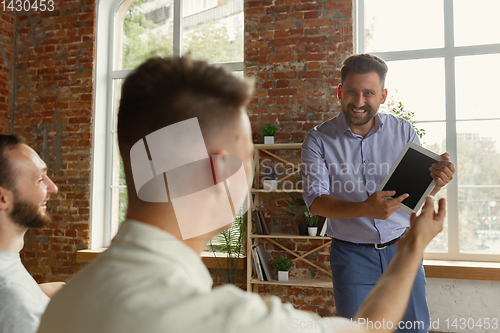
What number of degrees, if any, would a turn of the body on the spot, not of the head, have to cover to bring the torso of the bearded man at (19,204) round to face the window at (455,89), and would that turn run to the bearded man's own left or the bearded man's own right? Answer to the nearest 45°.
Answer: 0° — they already face it

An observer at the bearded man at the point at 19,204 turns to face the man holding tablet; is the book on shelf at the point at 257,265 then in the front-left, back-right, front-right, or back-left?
front-left

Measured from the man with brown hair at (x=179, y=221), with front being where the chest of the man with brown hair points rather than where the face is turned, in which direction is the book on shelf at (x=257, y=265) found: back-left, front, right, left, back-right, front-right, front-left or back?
front-left

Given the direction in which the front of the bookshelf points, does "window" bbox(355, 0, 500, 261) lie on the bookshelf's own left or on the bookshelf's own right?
on the bookshelf's own left

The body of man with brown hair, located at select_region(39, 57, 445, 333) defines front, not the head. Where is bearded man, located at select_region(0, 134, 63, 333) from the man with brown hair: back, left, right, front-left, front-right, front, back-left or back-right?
left

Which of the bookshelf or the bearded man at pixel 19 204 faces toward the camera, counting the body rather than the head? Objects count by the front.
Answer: the bookshelf

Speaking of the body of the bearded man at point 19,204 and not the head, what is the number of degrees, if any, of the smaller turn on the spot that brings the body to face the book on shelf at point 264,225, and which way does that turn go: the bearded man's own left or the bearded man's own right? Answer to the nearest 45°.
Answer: approximately 45° to the bearded man's own left

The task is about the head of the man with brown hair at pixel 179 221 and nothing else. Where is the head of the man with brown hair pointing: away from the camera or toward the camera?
away from the camera

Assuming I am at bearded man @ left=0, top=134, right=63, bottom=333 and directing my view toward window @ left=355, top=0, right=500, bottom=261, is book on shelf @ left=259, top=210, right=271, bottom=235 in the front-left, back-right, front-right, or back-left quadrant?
front-left

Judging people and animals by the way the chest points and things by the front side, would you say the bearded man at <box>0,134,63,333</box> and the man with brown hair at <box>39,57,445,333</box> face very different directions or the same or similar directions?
same or similar directions

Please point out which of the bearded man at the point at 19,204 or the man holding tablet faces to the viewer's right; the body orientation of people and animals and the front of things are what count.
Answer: the bearded man

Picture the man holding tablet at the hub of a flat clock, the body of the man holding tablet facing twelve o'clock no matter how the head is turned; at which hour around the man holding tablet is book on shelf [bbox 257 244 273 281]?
The book on shelf is roughly at 5 o'clock from the man holding tablet.

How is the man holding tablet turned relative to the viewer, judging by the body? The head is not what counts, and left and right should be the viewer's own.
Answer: facing the viewer

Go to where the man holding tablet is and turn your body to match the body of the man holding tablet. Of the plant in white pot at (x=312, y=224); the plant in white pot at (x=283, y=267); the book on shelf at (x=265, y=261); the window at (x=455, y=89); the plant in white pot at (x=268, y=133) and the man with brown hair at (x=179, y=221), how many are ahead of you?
1

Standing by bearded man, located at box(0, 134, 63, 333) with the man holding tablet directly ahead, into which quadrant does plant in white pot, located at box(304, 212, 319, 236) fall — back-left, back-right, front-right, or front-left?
front-left

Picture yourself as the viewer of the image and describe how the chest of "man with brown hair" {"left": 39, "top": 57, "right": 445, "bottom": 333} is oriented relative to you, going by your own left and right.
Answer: facing away from the viewer and to the right of the viewer

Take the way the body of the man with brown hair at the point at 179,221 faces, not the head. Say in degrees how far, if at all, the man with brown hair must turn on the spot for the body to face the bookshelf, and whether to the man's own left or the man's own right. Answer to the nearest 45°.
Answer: approximately 45° to the man's own left

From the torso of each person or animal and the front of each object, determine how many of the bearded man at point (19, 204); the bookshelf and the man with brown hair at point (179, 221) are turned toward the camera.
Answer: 1

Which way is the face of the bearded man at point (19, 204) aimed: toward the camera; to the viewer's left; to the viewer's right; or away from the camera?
to the viewer's right

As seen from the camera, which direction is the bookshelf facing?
toward the camera

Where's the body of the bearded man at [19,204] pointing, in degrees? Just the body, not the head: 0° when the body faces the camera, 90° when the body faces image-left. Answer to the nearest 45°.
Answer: approximately 270°
